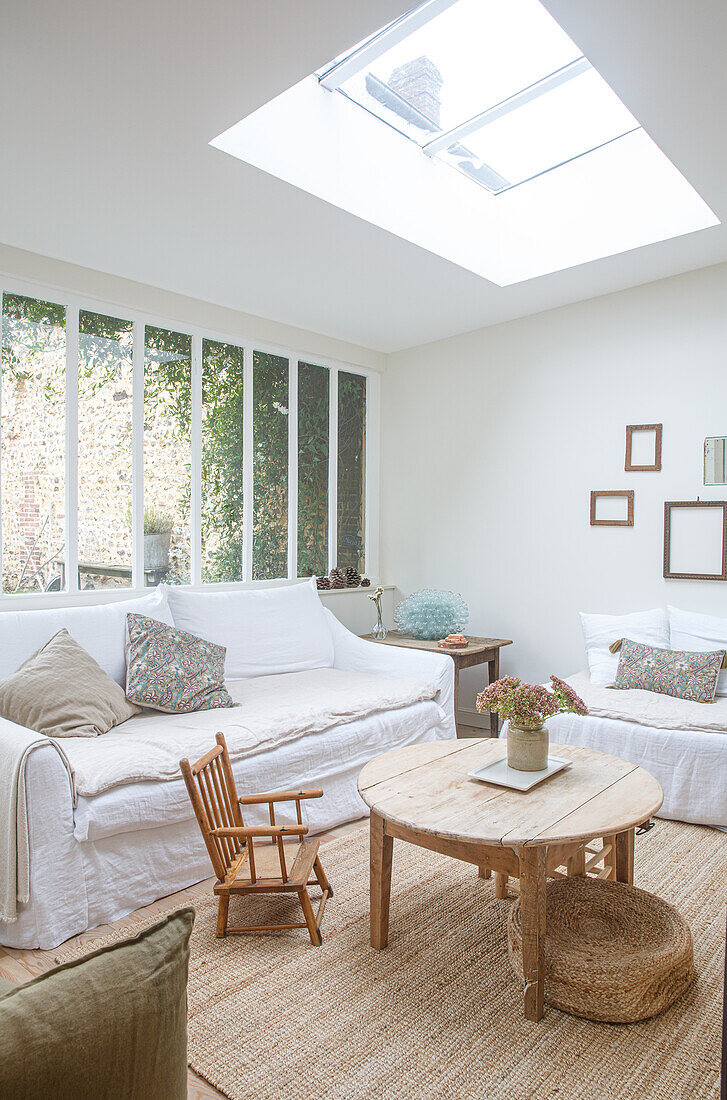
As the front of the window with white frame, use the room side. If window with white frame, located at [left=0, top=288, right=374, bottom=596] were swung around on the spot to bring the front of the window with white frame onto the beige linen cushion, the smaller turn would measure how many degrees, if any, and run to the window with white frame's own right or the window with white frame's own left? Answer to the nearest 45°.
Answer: approximately 45° to the window with white frame's own right

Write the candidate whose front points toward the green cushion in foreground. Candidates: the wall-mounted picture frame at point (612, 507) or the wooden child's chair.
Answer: the wall-mounted picture frame

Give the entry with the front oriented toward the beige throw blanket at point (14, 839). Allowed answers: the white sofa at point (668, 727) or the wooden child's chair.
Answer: the white sofa

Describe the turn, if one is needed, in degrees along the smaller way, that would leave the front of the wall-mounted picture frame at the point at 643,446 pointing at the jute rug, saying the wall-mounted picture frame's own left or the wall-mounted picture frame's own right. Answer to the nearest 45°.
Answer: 0° — it already faces it

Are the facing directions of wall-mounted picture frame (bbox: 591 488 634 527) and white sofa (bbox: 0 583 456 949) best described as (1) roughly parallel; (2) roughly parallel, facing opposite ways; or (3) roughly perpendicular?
roughly perpendicular

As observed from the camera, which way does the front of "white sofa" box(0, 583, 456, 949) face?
facing the viewer and to the right of the viewer

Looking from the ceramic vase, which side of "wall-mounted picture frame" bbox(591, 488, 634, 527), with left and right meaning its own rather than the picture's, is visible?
front

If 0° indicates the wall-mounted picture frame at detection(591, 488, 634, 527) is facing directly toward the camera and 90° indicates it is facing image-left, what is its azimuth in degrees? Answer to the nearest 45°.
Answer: approximately 0°

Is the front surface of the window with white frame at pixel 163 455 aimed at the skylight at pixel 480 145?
yes

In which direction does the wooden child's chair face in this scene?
to the viewer's right

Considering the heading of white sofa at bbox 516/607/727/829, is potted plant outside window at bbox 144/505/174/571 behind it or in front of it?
in front

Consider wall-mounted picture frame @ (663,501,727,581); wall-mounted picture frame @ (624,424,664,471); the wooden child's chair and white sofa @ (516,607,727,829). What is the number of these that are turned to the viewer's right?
1

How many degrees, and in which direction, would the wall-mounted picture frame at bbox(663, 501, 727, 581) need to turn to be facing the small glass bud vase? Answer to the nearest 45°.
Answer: approximately 90° to its right

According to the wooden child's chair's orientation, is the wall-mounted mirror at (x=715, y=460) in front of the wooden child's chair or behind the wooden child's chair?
in front
